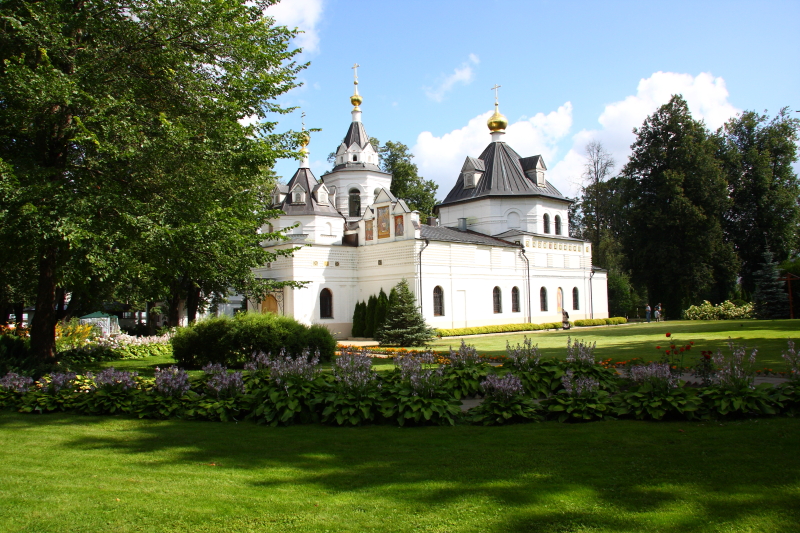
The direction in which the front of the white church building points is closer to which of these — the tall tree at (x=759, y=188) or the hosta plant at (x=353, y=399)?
the hosta plant

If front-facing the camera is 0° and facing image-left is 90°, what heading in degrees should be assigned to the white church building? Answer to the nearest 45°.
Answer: approximately 45°

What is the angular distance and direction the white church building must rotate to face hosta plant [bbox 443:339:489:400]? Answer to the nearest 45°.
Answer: approximately 45° to its left

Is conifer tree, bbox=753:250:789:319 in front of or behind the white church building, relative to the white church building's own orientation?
behind

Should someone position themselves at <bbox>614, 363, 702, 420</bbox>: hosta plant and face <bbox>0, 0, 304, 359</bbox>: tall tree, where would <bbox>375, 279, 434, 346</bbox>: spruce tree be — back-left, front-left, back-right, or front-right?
front-right

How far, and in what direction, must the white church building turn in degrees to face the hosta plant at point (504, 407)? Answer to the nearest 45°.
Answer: approximately 45° to its left

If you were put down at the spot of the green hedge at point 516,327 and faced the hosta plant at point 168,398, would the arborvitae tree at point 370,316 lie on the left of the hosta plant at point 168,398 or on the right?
right
